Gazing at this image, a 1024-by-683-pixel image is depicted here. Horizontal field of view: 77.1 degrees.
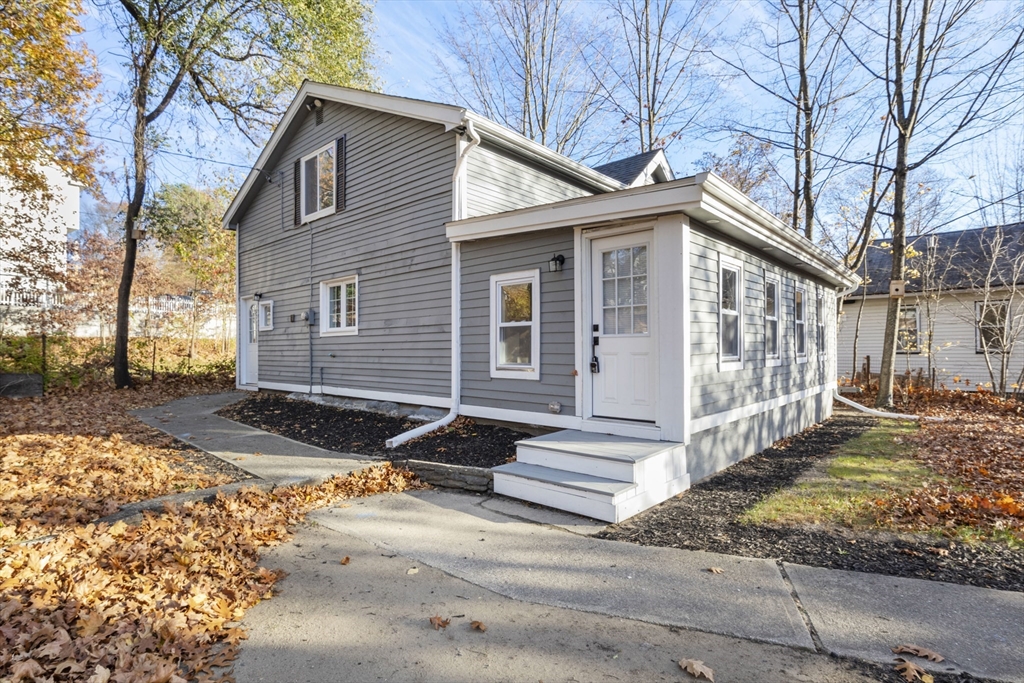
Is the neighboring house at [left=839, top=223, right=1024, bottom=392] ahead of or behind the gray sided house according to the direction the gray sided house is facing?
behind

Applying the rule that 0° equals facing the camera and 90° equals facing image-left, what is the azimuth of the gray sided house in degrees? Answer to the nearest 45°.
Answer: approximately 45°

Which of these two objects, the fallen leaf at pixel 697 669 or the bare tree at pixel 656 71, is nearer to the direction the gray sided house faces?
the fallen leaf

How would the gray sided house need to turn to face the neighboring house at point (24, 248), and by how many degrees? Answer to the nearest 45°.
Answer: approximately 45° to its right

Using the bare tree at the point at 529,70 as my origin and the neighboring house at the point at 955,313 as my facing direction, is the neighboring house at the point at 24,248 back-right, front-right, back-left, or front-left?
back-right

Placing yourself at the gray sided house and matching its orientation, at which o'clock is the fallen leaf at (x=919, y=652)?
The fallen leaf is roughly at 10 o'clock from the gray sided house.

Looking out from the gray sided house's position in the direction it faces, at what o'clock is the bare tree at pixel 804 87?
The bare tree is roughly at 6 o'clock from the gray sided house.

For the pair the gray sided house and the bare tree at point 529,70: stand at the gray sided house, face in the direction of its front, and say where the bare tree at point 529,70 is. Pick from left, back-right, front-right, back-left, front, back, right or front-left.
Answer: back-right
